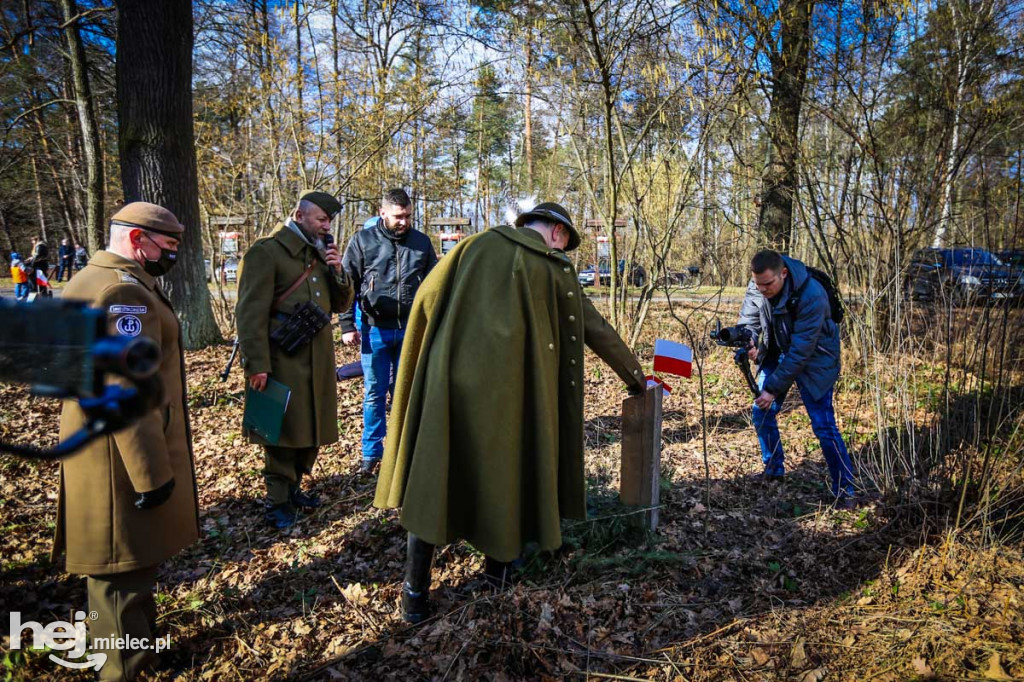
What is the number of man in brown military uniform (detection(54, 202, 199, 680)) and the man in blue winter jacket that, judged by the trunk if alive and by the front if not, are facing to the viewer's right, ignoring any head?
1

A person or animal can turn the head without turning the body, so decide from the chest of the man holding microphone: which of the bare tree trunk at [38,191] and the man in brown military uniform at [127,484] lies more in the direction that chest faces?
the man in brown military uniform

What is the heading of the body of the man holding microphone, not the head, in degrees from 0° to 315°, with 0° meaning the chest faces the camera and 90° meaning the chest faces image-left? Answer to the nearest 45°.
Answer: approximately 315°

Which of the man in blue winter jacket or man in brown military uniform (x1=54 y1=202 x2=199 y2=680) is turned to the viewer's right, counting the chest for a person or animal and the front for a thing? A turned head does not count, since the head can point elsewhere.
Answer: the man in brown military uniform

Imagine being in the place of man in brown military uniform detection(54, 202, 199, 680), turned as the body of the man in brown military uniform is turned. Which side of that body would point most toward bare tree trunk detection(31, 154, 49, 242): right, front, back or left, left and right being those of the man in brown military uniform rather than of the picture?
left

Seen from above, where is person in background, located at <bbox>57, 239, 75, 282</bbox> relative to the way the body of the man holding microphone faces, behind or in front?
behind

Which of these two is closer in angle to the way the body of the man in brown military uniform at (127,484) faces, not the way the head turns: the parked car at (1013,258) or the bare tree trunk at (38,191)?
the parked car

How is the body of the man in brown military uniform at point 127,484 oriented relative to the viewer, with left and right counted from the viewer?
facing to the right of the viewer

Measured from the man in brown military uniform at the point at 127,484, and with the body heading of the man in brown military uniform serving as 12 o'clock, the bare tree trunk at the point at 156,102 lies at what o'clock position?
The bare tree trunk is roughly at 9 o'clock from the man in brown military uniform.

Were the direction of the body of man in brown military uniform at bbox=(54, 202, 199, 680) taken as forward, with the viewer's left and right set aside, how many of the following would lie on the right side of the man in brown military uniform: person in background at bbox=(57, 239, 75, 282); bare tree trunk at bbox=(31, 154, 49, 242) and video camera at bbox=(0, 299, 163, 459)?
1

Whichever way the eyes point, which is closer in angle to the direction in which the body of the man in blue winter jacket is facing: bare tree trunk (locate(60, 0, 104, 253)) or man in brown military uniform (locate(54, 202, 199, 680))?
the man in brown military uniform

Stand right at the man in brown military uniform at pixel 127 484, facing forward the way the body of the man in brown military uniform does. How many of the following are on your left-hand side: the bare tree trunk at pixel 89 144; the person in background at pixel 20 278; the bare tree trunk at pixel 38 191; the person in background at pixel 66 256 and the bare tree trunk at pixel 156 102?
5

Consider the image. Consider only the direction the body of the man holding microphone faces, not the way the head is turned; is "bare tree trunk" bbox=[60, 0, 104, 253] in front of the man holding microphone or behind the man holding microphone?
behind

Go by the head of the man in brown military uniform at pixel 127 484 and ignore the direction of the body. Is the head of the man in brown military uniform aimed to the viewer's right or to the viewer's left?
to the viewer's right

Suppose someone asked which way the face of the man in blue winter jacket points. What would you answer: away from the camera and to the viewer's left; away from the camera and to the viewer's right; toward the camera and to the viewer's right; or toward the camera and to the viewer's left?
toward the camera and to the viewer's left
